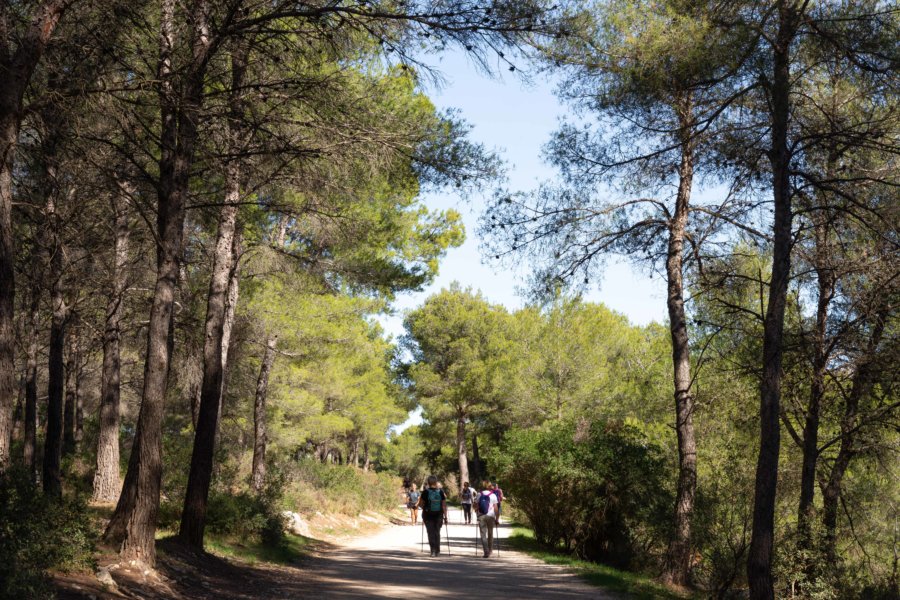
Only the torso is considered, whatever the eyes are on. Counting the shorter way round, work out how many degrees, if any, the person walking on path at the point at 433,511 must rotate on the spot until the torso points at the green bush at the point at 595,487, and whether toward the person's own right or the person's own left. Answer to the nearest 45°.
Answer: approximately 90° to the person's own right

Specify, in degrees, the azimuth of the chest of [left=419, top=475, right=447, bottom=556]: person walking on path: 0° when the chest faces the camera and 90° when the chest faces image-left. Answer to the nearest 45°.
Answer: approximately 180°

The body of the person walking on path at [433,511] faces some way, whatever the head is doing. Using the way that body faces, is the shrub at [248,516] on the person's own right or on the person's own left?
on the person's own left

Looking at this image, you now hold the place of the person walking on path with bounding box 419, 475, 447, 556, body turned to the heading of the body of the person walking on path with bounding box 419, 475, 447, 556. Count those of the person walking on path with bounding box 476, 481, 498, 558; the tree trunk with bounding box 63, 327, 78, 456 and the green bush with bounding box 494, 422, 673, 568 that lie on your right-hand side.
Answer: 2

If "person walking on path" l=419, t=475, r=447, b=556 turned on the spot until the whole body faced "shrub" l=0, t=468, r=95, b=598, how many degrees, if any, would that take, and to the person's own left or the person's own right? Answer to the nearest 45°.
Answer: approximately 180°

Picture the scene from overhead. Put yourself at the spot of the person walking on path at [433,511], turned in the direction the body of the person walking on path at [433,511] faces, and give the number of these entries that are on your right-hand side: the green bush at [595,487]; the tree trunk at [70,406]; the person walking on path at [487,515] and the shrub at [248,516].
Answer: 2

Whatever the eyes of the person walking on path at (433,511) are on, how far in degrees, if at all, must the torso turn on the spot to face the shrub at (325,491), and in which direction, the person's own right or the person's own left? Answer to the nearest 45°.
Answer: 0° — they already face it

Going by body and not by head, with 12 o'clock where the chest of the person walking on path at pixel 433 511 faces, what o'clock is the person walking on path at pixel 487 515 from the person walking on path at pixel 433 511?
the person walking on path at pixel 487 515 is roughly at 3 o'clock from the person walking on path at pixel 433 511.

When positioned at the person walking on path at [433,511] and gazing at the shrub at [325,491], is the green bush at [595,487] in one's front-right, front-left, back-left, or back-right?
back-right

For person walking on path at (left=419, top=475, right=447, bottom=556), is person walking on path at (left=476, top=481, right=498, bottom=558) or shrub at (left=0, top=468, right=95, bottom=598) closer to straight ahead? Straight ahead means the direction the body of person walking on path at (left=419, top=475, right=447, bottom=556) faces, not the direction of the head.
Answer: the person walking on path

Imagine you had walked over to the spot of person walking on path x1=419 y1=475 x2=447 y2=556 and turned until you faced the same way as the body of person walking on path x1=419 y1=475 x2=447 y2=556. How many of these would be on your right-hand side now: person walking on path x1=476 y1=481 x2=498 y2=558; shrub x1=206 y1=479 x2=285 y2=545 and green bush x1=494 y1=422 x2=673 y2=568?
2

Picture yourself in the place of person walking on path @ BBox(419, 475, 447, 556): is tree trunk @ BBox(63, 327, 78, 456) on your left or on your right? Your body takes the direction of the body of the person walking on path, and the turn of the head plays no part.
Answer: on your left
